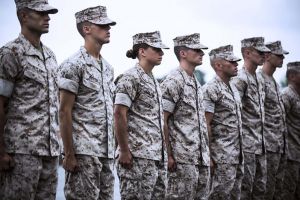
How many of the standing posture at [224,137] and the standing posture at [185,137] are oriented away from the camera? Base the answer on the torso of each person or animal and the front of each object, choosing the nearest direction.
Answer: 0
